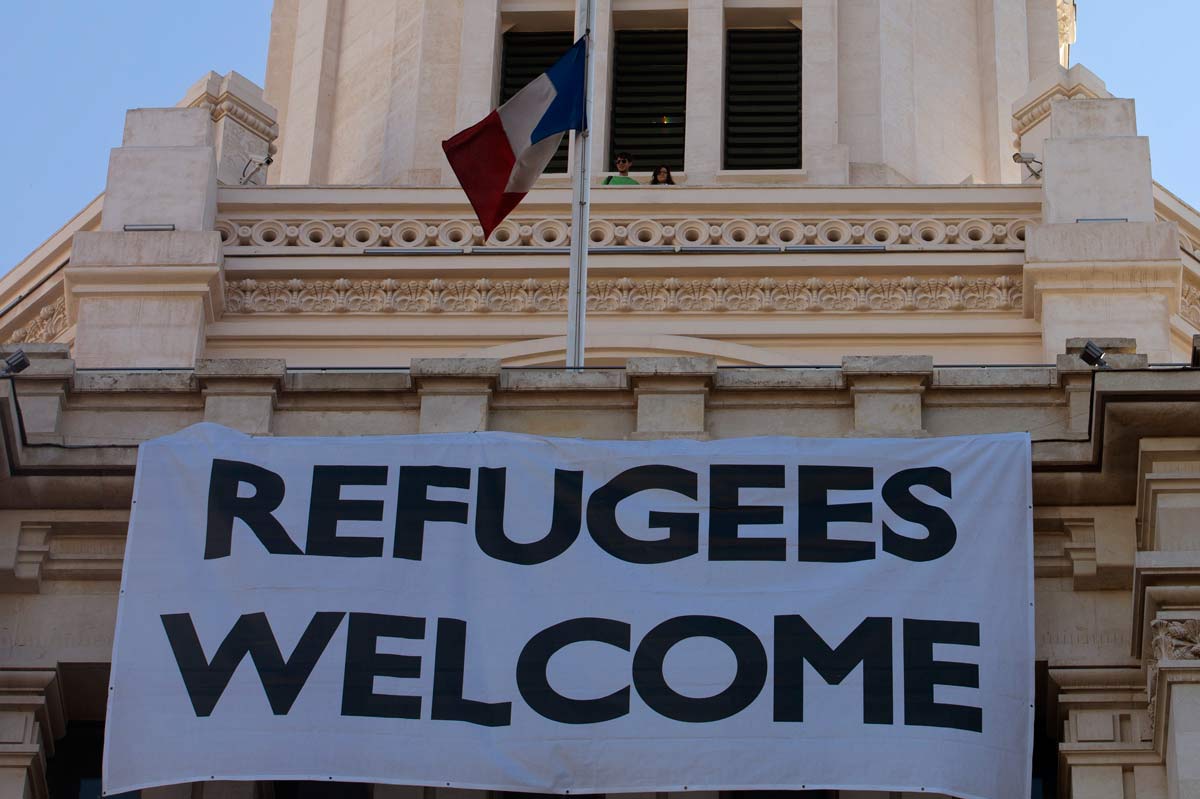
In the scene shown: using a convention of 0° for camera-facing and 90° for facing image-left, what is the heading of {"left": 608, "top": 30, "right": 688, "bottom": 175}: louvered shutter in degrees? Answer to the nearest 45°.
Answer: approximately 0°

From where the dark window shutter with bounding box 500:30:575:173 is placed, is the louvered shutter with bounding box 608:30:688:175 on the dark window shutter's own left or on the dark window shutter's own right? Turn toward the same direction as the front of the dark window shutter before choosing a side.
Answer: on the dark window shutter's own left
